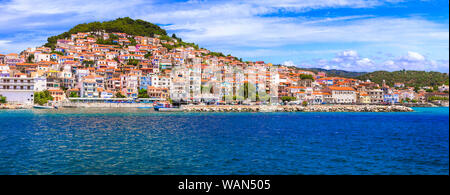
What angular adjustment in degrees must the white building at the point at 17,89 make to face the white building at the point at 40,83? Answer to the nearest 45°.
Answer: approximately 135° to its left

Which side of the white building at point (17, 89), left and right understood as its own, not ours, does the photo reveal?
front
